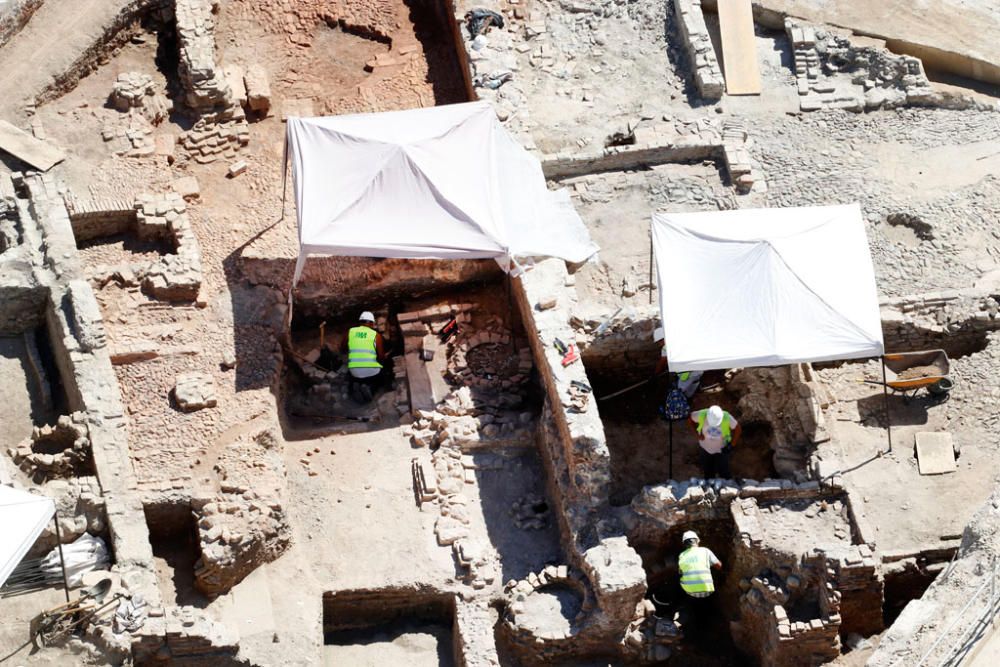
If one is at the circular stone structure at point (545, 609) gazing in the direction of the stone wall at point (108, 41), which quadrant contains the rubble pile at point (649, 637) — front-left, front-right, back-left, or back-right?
back-right

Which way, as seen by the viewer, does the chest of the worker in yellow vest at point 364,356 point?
away from the camera

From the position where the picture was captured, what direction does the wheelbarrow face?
facing to the right of the viewer

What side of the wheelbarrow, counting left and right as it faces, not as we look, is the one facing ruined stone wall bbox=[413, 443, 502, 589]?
back

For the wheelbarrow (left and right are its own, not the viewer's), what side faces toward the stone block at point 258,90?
back

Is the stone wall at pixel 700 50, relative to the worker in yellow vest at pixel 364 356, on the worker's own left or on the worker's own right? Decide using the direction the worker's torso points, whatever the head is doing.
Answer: on the worker's own right

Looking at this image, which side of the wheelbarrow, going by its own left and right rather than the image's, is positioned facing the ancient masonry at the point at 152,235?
back

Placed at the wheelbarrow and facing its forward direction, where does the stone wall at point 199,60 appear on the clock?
The stone wall is roughly at 6 o'clock from the wheelbarrow.

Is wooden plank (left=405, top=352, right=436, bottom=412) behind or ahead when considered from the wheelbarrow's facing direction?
behind
